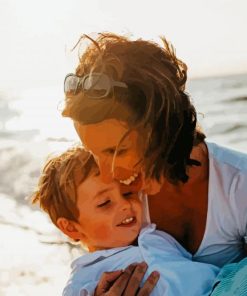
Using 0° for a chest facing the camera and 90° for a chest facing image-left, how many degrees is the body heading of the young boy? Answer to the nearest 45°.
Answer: approximately 315°

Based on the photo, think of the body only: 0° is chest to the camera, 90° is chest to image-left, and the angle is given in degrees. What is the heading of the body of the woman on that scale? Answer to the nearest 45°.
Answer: approximately 45°

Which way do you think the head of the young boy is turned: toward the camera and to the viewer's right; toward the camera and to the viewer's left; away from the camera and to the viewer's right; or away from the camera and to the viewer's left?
toward the camera and to the viewer's right
